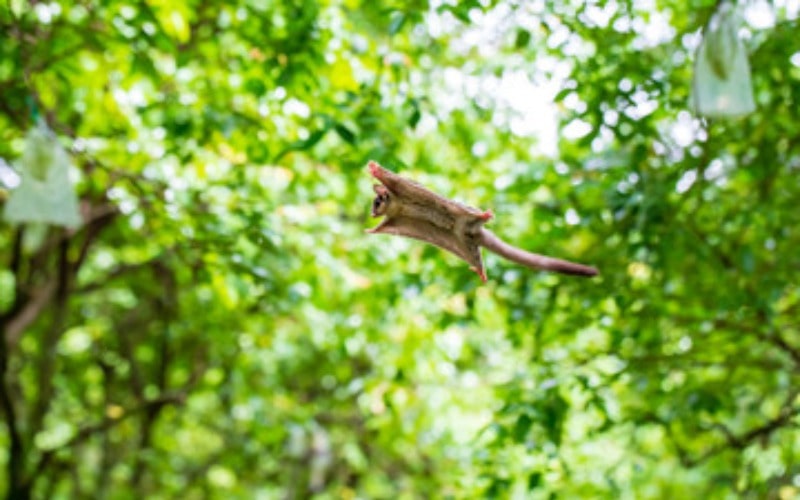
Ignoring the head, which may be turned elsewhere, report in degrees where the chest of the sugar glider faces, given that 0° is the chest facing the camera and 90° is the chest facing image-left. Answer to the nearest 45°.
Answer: approximately 90°
